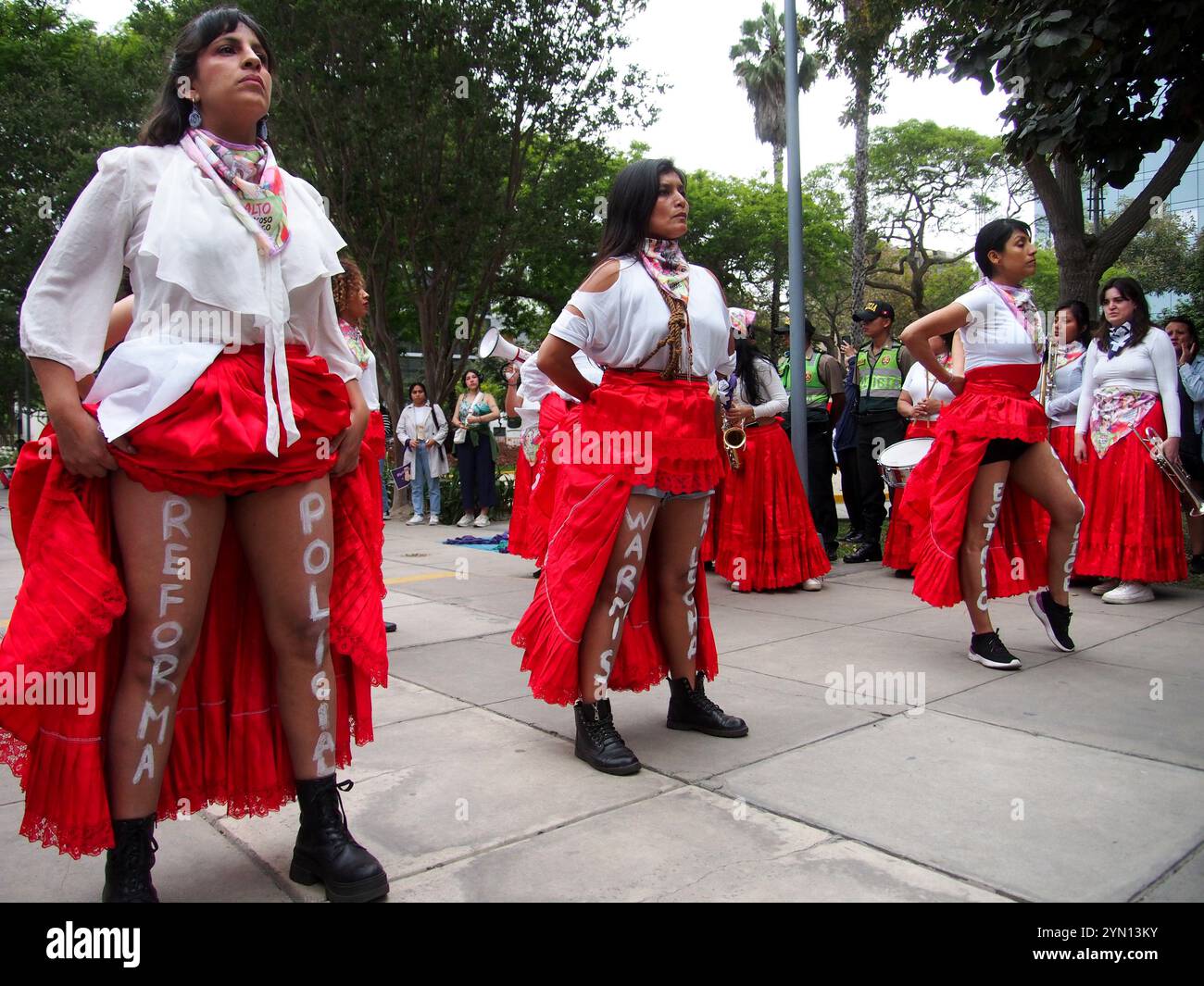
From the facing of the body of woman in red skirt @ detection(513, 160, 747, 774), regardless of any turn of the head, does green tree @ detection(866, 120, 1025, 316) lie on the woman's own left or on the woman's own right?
on the woman's own left

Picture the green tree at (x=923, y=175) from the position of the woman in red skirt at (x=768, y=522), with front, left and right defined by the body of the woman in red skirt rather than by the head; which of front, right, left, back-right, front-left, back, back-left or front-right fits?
back-right

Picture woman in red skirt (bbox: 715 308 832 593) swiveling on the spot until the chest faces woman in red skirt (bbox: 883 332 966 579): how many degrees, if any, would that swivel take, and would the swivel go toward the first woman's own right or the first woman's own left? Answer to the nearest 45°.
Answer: approximately 180°

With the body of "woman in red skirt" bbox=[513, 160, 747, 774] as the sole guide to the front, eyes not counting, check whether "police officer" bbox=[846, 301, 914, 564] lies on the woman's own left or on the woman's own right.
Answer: on the woman's own left

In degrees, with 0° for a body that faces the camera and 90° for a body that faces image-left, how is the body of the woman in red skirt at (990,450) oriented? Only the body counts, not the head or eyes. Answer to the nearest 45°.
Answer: approximately 315°

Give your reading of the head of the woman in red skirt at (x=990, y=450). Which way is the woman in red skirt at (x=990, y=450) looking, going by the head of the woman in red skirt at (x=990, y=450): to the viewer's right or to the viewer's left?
to the viewer's right

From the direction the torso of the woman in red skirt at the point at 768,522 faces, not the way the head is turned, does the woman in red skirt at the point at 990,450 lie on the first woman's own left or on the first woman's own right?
on the first woman's own left
